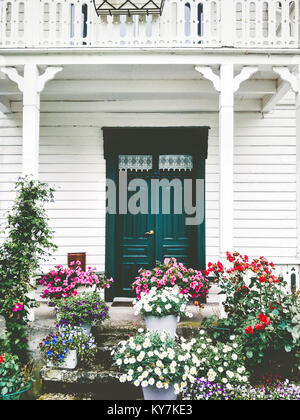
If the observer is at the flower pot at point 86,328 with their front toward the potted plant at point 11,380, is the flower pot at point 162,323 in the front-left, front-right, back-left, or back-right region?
back-left

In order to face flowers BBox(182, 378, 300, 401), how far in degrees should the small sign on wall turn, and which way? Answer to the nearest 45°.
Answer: approximately 45° to its left

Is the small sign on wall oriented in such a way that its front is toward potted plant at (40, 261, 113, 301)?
yes

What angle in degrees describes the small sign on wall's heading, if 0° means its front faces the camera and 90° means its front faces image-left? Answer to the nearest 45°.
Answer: approximately 0°

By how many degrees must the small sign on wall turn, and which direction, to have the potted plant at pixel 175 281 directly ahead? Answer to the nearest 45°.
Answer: approximately 45° to its left

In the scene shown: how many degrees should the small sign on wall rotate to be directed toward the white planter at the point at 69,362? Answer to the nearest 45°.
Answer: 0° — it already faces it
